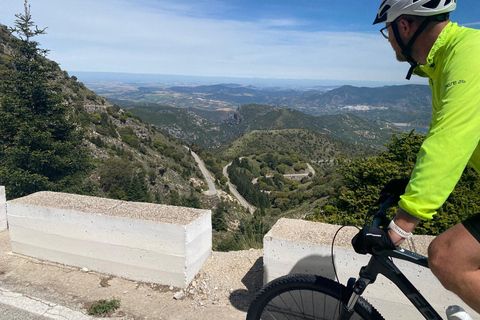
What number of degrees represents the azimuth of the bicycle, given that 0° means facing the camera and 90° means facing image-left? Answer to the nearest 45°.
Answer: approximately 90°

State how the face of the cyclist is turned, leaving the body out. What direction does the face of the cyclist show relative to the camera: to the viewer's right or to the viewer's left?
to the viewer's left

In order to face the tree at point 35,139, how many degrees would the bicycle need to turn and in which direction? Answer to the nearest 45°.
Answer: approximately 45° to its right

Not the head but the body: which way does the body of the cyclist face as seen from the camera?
to the viewer's left

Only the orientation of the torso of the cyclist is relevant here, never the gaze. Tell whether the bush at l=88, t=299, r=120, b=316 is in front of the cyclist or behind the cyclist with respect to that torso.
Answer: in front

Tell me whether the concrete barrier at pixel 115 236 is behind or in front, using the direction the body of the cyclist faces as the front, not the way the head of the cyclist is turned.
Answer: in front

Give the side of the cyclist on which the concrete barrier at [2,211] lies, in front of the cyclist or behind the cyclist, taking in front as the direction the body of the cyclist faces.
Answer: in front

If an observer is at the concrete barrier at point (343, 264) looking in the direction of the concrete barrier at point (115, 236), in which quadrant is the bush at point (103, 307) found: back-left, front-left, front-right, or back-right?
front-left
